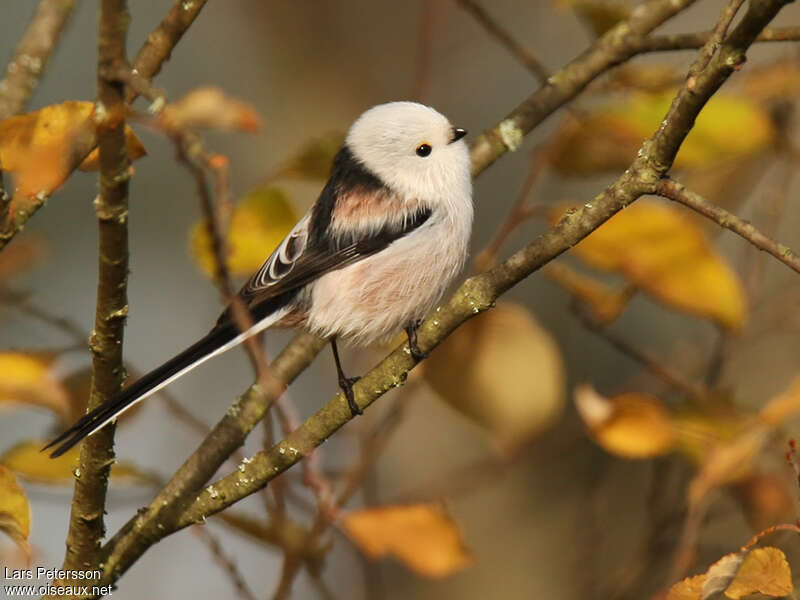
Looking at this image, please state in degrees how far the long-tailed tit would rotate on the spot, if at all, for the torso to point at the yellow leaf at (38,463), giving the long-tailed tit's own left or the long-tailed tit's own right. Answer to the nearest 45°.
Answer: approximately 135° to the long-tailed tit's own right

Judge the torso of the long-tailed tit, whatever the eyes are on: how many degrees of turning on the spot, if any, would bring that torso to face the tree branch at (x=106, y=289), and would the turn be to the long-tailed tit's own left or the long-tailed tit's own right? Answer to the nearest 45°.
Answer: approximately 135° to the long-tailed tit's own right

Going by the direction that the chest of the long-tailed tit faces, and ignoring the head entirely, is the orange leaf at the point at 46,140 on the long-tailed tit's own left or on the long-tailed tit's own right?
on the long-tailed tit's own right

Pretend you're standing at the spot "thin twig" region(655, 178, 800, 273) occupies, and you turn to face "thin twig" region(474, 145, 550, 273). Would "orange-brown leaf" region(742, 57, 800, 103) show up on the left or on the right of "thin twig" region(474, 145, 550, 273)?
right

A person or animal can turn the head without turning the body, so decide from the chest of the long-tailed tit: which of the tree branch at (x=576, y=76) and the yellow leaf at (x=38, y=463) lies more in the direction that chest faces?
the tree branch

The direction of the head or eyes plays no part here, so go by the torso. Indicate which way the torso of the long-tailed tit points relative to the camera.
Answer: to the viewer's right
